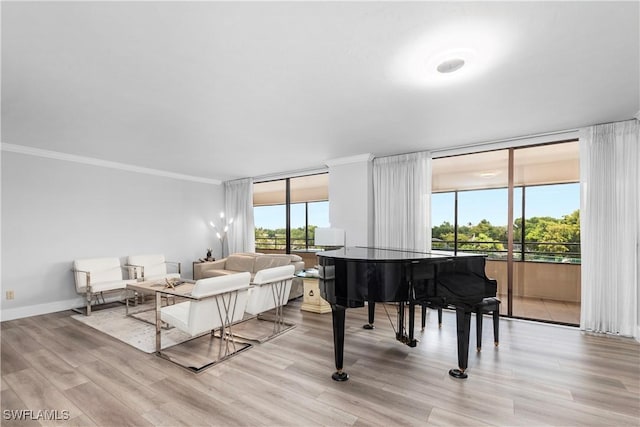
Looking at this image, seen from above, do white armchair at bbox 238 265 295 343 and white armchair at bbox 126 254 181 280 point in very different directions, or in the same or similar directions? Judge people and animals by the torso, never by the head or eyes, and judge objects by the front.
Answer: very different directions

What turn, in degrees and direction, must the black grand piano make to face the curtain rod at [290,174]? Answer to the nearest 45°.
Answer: approximately 90° to its left

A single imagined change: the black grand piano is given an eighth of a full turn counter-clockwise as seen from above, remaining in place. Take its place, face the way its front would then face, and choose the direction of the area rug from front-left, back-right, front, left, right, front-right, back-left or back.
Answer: left

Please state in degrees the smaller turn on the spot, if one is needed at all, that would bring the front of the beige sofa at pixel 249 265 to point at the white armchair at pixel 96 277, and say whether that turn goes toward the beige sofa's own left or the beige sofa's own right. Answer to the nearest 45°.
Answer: approximately 45° to the beige sofa's own right

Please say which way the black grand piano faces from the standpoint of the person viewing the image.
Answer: facing away from the viewer and to the right of the viewer

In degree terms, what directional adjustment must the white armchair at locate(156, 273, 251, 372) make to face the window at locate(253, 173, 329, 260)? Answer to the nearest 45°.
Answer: approximately 90° to its right

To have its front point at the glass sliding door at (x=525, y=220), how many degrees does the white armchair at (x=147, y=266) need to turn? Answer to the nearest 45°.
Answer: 0° — it already faces it
